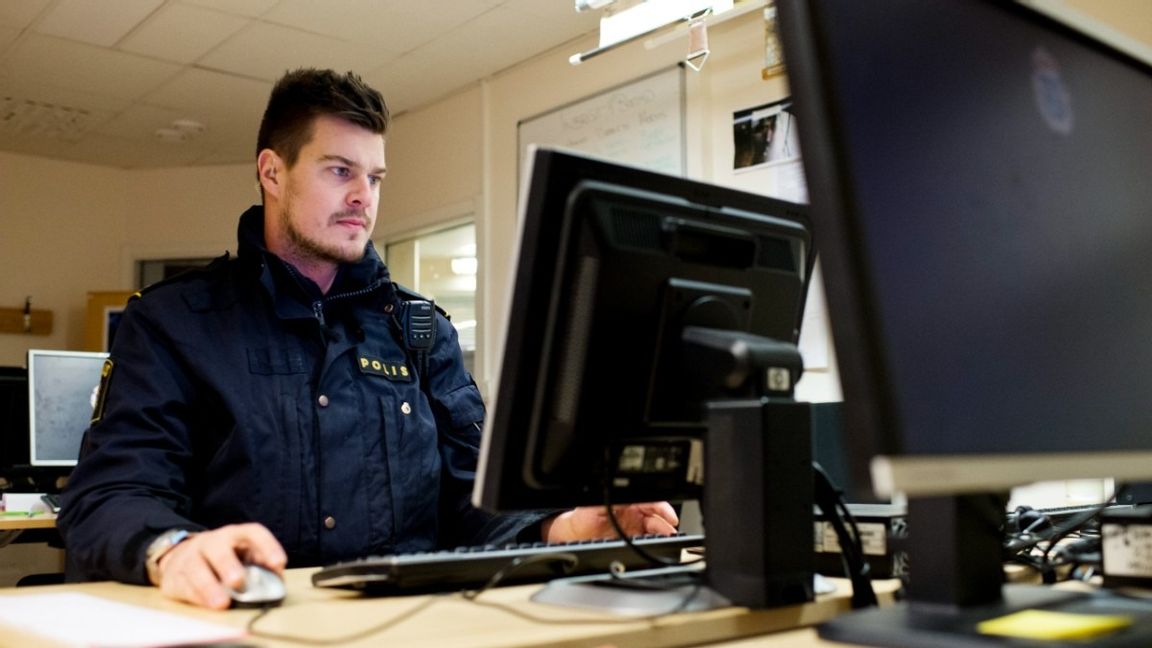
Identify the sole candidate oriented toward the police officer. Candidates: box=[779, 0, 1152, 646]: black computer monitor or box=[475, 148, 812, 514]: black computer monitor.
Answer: box=[475, 148, 812, 514]: black computer monitor

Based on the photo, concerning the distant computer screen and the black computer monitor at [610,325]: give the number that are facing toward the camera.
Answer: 1

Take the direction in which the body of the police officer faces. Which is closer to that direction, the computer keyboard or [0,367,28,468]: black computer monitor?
the computer keyboard

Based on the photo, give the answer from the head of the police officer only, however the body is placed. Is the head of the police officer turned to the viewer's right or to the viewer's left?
to the viewer's right

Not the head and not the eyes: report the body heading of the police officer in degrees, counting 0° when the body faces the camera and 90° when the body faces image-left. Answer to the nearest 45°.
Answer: approximately 315°

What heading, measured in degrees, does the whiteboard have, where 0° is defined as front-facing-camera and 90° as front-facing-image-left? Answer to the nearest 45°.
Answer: approximately 45°

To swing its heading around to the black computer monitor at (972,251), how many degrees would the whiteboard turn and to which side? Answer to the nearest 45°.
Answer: approximately 45° to its left

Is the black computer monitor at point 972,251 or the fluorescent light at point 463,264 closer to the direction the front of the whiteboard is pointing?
the black computer monitor

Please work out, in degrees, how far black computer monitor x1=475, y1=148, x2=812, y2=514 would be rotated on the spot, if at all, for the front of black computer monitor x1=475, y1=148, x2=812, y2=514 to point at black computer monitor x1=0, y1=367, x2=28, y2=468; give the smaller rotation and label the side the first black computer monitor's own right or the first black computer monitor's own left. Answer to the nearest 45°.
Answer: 0° — it already faces it

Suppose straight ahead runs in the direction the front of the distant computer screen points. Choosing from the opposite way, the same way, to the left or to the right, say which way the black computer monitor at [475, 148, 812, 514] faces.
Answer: the opposite way

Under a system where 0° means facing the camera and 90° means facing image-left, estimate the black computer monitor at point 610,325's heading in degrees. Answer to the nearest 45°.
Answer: approximately 135°

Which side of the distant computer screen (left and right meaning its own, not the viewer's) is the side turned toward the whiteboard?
left

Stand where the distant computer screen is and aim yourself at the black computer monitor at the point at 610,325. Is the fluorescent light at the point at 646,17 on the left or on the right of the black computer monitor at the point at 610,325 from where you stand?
left
